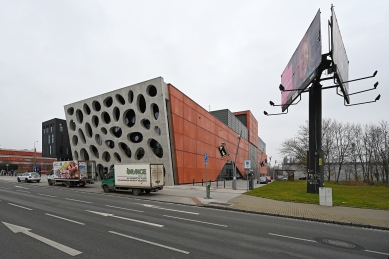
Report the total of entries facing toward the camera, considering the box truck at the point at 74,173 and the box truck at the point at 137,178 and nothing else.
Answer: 0

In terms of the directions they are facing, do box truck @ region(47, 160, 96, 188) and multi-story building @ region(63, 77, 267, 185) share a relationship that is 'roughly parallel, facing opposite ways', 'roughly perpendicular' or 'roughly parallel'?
roughly perpendicular

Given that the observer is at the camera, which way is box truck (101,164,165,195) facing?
facing away from the viewer and to the left of the viewer

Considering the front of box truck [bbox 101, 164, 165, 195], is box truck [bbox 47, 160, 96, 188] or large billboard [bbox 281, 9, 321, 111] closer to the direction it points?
the box truck

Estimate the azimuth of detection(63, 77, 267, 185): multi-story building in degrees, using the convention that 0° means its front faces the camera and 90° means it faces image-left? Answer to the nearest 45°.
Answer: approximately 45°

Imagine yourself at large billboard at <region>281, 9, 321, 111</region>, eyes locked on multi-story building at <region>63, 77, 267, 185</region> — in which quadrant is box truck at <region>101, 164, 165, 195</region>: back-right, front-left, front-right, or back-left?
front-left

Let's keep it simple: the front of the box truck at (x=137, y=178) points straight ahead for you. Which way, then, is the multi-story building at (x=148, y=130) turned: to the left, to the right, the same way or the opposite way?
to the left

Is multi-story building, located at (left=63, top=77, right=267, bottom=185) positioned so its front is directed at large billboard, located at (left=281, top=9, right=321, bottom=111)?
no

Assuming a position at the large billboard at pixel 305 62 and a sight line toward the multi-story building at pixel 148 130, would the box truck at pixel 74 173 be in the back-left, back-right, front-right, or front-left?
front-left
